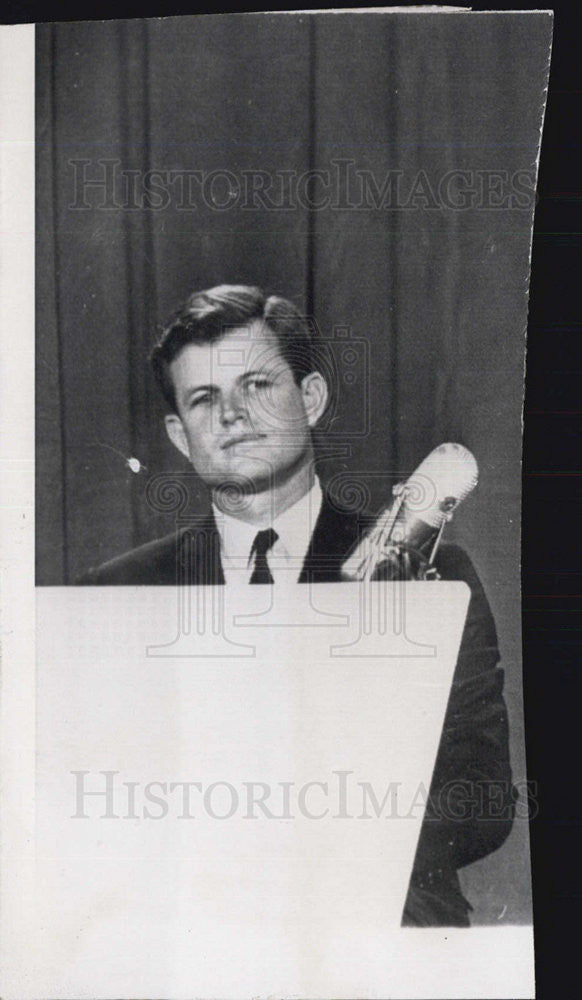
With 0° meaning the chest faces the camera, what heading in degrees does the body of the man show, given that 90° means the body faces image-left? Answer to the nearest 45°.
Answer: approximately 0°
